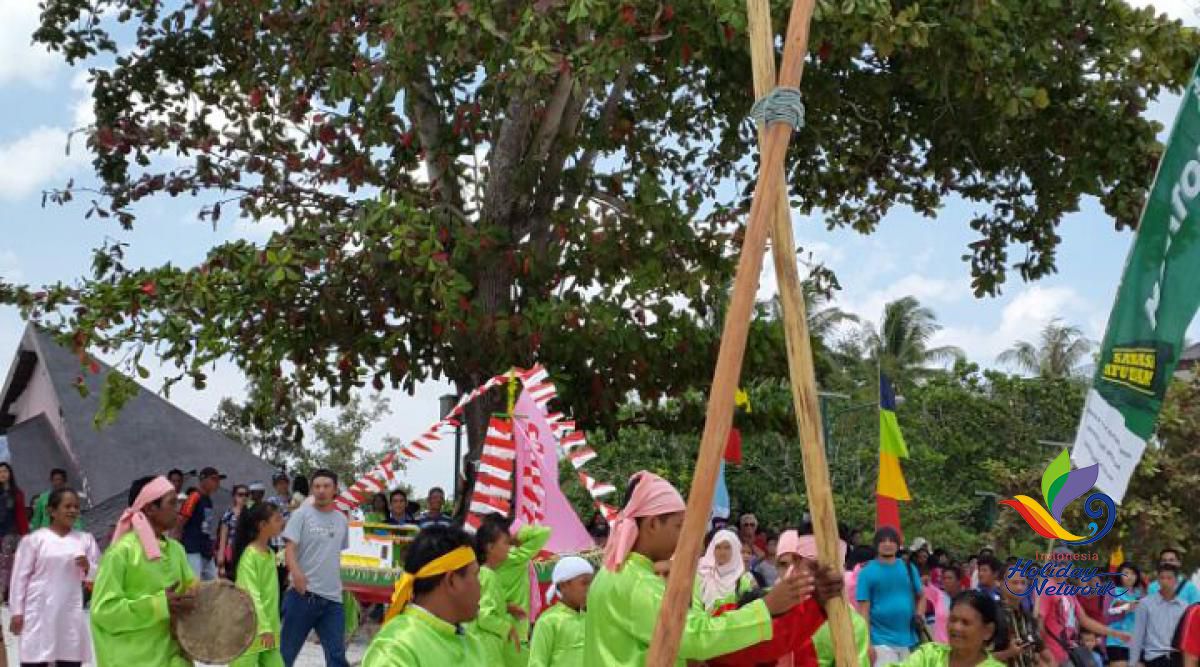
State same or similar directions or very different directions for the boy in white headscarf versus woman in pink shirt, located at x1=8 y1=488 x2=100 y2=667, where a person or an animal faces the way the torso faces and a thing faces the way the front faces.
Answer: same or similar directions

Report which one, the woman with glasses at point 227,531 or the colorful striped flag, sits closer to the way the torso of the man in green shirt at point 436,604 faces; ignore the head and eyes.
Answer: the colorful striped flag

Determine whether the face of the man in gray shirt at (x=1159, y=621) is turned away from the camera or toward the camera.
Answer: toward the camera

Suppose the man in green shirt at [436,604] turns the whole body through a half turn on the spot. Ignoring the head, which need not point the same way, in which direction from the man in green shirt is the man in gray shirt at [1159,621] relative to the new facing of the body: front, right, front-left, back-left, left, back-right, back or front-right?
back-right

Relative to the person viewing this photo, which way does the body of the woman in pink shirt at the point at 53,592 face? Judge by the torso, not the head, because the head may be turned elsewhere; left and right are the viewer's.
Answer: facing the viewer and to the right of the viewer

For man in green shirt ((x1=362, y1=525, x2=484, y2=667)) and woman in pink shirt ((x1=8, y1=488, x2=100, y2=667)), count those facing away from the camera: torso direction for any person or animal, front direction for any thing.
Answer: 0

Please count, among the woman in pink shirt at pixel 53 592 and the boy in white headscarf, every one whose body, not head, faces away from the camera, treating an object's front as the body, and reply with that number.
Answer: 0

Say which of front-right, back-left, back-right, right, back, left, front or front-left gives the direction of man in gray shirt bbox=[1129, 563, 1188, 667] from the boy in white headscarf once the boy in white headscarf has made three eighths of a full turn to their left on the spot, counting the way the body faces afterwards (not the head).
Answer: front-right
